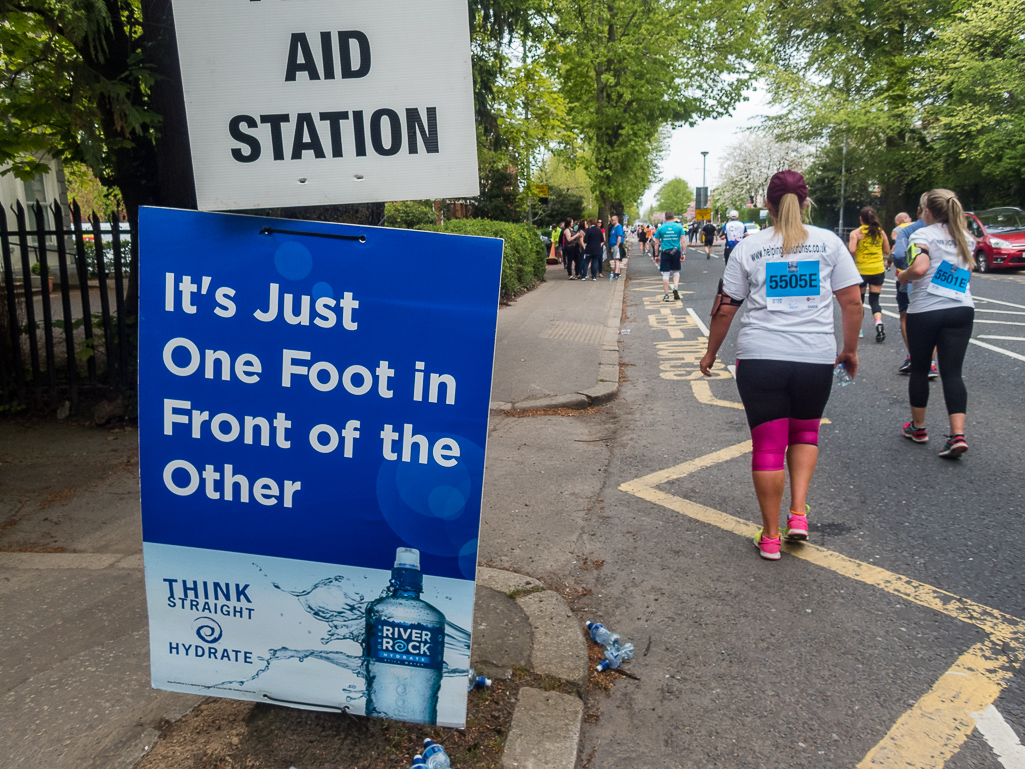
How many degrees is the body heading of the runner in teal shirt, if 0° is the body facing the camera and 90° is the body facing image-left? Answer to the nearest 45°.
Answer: approximately 180°

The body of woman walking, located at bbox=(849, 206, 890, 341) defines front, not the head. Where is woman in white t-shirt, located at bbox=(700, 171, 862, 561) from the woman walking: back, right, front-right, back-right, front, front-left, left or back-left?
back

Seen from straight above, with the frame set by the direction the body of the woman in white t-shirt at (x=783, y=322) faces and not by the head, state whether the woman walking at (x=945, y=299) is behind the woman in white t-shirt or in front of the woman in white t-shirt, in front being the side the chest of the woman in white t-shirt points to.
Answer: in front

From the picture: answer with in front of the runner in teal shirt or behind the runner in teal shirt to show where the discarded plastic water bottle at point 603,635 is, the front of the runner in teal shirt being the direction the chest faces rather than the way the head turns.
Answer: behind

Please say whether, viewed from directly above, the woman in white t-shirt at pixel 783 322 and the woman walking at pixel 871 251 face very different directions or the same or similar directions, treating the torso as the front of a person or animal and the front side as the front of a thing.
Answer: same or similar directions

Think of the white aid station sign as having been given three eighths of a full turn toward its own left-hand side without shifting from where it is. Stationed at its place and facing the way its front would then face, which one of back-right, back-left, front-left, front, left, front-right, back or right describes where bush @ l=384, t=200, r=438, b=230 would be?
front-left

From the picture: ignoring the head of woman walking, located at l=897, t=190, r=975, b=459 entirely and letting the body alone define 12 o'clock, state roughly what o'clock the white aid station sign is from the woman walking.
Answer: The white aid station sign is roughly at 8 o'clock from the woman walking.

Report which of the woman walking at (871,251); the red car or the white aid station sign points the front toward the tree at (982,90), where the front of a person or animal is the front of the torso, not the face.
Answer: the woman walking

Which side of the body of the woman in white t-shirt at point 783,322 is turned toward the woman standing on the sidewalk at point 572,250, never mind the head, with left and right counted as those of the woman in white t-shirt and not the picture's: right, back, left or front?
front

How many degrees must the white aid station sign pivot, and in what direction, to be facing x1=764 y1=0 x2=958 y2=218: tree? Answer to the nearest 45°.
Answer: approximately 135° to its left

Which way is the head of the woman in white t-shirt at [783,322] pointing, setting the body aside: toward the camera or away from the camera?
away from the camera

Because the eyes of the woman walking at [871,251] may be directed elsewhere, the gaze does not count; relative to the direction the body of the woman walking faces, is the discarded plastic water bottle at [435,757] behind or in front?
behind

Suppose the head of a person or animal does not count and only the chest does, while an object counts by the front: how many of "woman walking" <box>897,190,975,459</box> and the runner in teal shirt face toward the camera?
0

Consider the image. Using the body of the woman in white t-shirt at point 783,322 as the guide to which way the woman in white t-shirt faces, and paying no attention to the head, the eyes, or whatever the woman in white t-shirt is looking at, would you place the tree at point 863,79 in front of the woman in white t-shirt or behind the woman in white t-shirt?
in front

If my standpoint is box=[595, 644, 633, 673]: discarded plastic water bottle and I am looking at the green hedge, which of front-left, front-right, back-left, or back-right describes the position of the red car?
front-right

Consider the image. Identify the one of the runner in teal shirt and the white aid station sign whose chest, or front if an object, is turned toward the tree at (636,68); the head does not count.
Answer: the runner in teal shirt

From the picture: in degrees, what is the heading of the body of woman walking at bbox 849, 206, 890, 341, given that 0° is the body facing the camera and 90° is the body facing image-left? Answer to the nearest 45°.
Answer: approximately 180°
